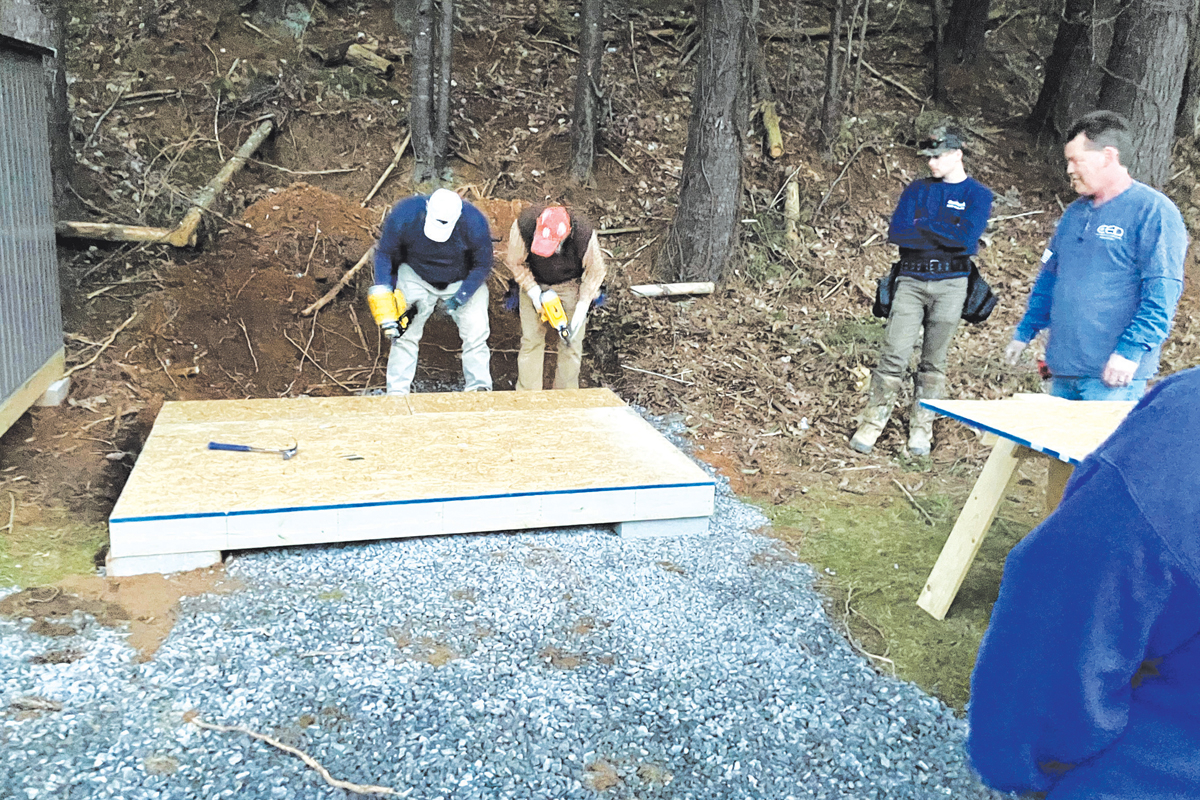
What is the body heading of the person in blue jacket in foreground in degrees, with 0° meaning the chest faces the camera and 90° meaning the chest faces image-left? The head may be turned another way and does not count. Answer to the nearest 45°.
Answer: approximately 135°

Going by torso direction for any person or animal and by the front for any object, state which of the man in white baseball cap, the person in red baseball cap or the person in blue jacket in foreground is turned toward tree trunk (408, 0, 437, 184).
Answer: the person in blue jacket in foreground

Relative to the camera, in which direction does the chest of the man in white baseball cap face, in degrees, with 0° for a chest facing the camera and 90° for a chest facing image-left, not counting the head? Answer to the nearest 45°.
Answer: approximately 0°

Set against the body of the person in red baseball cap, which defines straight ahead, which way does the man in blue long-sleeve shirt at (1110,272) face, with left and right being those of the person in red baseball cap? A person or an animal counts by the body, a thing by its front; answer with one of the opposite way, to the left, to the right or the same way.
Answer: to the right

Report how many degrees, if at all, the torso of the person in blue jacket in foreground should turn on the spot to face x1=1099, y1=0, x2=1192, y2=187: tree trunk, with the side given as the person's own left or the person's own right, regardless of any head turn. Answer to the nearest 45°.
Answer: approximately 45° to the person's own right

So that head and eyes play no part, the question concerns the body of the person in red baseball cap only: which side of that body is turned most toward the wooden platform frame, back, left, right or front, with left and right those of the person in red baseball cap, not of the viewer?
front

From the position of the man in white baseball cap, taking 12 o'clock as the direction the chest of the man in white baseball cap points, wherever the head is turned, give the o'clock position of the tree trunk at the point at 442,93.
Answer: The tree trunk is roughly at 6 o'clock from the man in white baseball cap.

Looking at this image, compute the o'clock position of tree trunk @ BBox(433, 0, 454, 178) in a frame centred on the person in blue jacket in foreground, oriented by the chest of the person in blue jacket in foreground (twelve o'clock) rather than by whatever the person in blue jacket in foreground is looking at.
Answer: The tree trunk is roughly at 12 o'clock from the person in blue jacket in foreground.

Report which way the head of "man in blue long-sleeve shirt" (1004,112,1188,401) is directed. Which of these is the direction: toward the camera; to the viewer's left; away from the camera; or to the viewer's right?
to the viewer's left

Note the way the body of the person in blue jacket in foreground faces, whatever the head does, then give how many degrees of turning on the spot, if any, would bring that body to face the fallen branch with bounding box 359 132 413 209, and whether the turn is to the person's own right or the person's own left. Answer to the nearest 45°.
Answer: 0° — they already face it

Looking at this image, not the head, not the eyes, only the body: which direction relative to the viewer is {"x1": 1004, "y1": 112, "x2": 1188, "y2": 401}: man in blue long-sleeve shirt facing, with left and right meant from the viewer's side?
facing the viewer and to the left of the viewer

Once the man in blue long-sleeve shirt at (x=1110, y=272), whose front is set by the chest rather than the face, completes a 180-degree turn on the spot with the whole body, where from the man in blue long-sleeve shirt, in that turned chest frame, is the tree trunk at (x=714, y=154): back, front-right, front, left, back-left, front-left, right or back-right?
left

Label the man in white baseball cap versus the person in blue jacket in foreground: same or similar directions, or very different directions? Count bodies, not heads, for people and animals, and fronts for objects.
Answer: very different directions

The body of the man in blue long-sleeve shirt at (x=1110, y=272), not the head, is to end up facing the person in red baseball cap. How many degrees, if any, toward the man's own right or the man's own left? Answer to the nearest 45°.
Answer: approximately 45° to the man's own right
